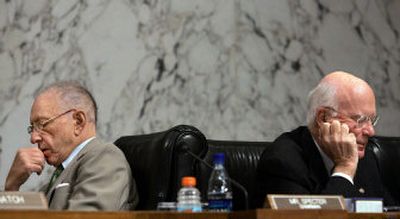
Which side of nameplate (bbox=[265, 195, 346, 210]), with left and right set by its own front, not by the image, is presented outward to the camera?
front

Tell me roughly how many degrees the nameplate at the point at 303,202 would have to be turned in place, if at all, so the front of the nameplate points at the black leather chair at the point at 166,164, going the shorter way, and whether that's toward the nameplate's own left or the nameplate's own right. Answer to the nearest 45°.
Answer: approximately 135° to the nameplate's own right

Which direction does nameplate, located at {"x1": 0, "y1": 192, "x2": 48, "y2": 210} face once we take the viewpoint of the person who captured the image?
facing the viewer

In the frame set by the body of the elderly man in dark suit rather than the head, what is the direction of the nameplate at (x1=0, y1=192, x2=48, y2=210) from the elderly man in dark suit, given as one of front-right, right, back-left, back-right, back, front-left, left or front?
right

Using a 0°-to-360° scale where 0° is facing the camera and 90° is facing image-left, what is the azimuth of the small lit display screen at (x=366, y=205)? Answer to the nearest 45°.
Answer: approximately 0°

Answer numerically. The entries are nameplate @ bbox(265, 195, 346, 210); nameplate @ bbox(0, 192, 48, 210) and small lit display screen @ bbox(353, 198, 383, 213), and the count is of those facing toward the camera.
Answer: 3

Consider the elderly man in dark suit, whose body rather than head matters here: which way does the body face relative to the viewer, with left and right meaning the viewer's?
facing the viewer and to the right of the viewer
